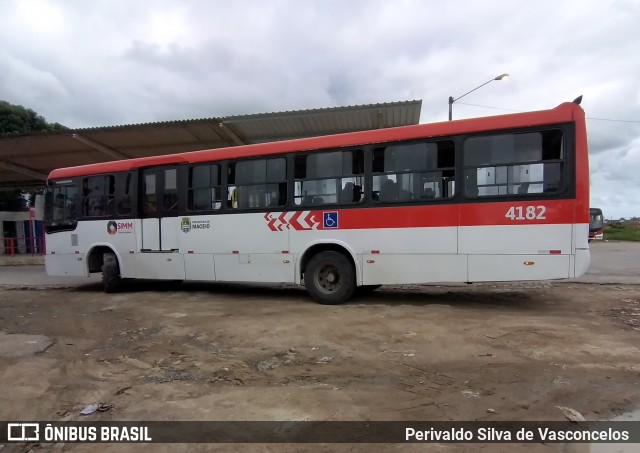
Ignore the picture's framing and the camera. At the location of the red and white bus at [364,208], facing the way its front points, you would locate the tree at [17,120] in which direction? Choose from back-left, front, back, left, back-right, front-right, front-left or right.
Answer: front-right

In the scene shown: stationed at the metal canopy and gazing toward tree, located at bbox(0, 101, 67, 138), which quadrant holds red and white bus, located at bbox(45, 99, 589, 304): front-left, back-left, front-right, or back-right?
back-left

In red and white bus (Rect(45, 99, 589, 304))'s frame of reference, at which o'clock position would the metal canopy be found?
The metal canopy is roughly at 2 o'clock from the red and white bus.

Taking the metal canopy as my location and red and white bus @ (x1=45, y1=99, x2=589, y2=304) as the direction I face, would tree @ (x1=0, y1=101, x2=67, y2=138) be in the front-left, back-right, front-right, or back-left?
back-right

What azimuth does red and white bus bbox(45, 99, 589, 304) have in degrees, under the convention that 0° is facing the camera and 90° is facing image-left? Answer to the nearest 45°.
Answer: approximately 90°
